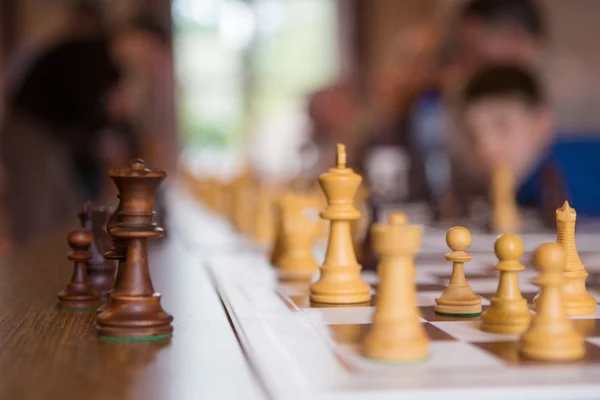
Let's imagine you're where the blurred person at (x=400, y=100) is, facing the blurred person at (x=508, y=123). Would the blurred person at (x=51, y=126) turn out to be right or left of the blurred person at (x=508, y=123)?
right

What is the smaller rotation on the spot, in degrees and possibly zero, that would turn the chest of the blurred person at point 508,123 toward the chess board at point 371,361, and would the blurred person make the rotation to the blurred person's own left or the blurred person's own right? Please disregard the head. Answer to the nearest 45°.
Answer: approximately 45° to the blurred person's own left

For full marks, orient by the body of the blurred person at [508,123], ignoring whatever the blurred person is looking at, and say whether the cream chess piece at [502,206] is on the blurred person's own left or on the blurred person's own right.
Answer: on the blurred person's own left

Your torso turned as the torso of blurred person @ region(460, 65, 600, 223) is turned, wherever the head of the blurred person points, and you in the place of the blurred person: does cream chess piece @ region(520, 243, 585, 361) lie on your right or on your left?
on your left

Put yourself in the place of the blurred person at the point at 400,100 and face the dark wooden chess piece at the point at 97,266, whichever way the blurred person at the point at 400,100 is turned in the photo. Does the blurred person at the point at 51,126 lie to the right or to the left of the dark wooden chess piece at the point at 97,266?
right

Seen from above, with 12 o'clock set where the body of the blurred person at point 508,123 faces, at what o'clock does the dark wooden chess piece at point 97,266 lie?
The dark wooden chess piece is roughly at 11 o'clock from the blurred person.
